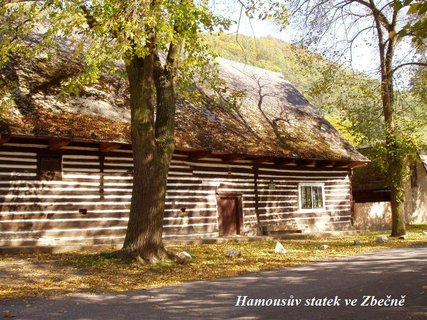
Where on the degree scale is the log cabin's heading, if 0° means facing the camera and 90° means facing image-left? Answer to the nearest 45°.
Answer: approximately 315°
